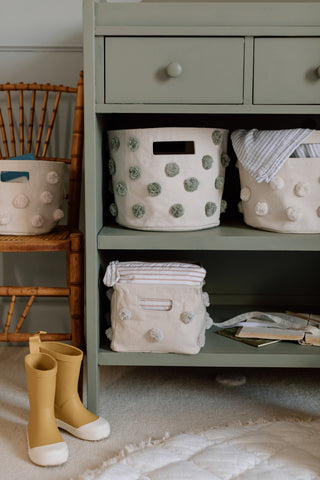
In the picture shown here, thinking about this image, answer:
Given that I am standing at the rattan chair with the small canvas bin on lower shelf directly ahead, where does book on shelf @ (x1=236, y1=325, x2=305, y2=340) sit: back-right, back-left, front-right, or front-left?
front-left

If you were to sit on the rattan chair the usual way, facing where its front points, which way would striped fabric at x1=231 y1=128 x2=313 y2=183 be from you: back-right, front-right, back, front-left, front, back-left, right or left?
front-left

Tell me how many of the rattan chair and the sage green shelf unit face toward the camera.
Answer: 2

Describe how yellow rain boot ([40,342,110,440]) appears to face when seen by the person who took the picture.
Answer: facing the viewer and to the right of the viewer

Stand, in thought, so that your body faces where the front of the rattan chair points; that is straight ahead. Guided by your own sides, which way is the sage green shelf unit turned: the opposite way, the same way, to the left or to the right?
the same way

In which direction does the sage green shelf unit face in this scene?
toward the camera

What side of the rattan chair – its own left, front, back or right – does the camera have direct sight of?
front
